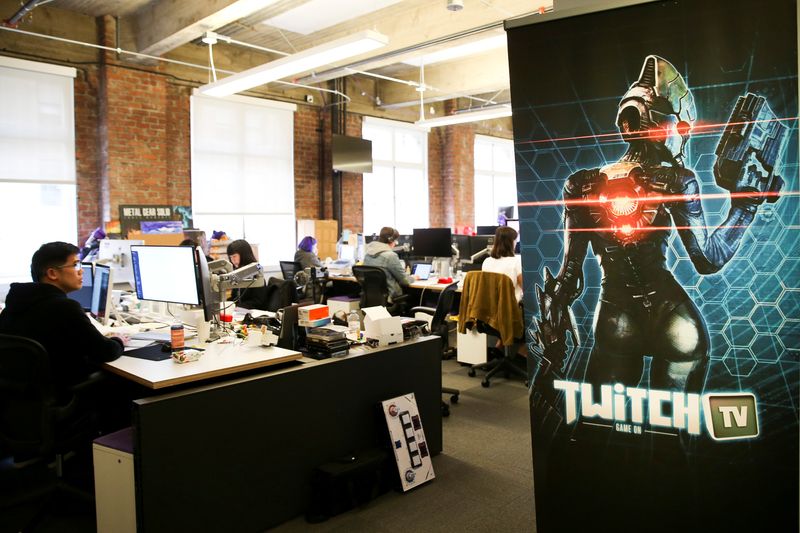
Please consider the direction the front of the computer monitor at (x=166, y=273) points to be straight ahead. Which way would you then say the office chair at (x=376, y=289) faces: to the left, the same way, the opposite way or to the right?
the opposite way

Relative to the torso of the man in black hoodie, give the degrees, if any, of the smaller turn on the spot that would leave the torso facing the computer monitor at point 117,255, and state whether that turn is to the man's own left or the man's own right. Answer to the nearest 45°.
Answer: approximately 45° to the man's own left

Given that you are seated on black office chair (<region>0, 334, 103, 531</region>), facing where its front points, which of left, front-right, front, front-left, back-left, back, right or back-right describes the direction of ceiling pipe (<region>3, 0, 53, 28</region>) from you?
front-left

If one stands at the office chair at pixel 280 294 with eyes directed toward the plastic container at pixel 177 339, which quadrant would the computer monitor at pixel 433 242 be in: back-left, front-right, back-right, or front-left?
back-left

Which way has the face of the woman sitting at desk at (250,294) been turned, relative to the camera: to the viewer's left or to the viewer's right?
to the viewer's left

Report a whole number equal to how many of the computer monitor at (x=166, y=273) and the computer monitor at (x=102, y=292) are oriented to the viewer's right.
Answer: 0

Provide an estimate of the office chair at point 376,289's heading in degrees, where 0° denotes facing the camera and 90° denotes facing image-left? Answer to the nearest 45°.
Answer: approximately 225°

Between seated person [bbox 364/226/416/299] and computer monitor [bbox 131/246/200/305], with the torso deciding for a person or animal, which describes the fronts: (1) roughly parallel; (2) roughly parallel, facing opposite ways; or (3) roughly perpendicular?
roughly parallel, facing opposite ways

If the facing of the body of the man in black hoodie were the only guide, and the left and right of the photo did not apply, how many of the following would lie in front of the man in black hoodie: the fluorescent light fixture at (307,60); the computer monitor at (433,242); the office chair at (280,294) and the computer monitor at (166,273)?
4

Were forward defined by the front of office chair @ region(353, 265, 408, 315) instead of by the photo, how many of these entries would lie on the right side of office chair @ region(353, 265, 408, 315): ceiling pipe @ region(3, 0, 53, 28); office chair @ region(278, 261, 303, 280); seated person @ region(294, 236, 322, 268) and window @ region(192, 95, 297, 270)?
0

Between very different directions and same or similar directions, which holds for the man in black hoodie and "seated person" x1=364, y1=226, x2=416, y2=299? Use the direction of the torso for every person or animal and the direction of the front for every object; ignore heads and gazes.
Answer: same or similar directions

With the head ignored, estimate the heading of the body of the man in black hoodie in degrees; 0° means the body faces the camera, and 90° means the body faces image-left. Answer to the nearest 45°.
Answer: approximately 225°

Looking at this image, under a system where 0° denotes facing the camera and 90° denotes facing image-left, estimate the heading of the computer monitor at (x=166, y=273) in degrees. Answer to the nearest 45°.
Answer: approximately 45°

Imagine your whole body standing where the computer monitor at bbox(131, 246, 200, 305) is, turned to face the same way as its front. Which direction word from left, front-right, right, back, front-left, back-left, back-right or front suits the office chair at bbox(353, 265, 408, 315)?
back

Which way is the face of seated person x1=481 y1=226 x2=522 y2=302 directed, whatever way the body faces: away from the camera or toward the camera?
away from the camera

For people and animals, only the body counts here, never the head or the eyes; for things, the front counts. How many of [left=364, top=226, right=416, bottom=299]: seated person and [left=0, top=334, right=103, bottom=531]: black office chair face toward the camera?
0

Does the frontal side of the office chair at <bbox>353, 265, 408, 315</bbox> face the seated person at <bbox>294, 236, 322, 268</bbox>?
no

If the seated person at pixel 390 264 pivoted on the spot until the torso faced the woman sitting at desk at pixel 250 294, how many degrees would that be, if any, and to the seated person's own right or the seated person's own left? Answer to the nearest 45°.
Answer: approximately 180°

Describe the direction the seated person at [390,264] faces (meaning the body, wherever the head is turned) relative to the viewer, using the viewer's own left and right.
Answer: facing away from the viewer and to the right of the viewer
